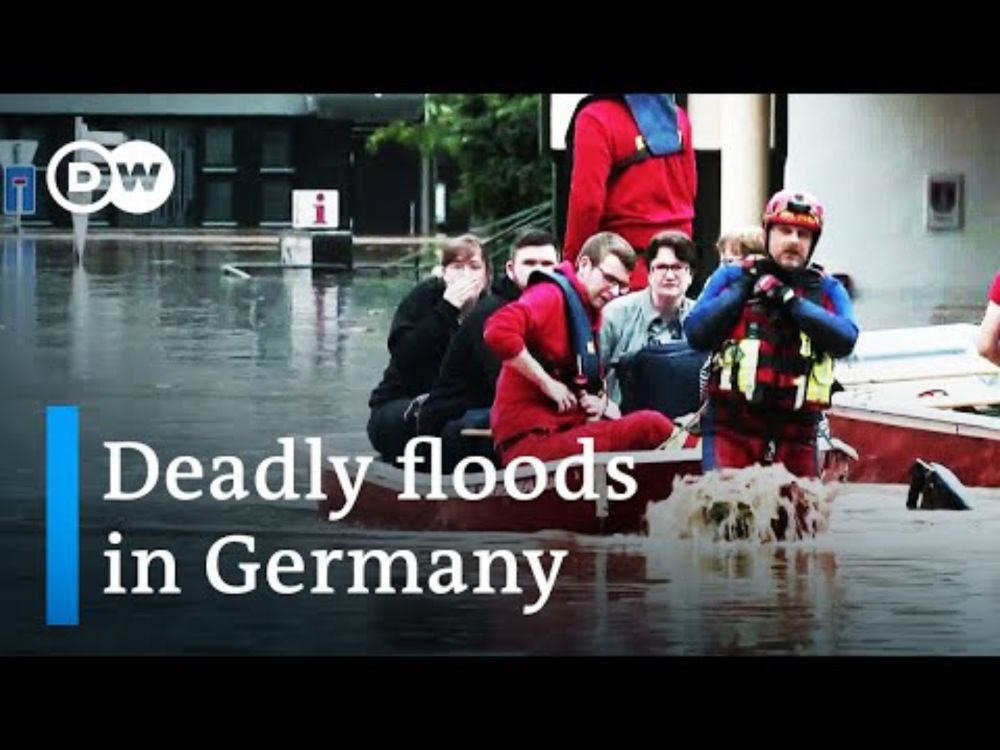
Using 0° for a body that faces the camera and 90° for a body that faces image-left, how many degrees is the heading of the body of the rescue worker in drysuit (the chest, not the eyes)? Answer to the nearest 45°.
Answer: approximately 0°

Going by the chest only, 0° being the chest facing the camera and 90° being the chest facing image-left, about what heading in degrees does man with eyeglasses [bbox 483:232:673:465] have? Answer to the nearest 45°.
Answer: approximately 315°

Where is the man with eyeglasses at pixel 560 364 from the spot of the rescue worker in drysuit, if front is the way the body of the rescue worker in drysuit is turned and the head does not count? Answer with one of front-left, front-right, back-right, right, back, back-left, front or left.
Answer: right

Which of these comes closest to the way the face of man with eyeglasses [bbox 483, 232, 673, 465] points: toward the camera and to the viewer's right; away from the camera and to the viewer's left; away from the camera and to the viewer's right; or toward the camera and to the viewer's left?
toward the camera and to the viewer's right

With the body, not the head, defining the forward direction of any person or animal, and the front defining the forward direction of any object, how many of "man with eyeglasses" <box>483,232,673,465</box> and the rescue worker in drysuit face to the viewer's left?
0

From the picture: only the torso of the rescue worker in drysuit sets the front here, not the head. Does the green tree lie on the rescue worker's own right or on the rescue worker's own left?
on the rescue worker's own right
